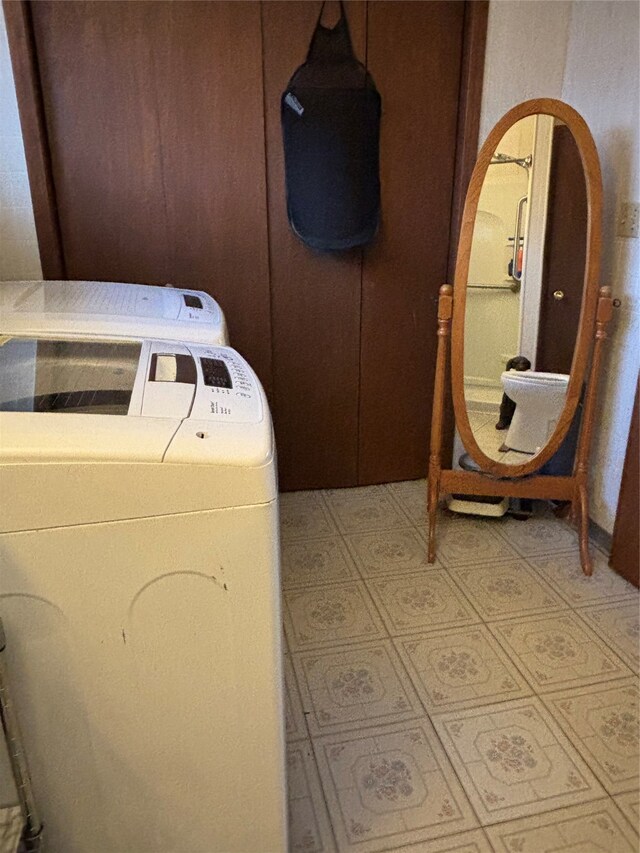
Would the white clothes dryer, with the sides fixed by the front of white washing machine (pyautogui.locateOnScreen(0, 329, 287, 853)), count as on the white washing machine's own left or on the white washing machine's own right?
on the white washing machine's own left

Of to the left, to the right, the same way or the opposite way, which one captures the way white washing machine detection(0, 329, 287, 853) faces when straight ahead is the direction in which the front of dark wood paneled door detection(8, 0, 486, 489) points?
to the left

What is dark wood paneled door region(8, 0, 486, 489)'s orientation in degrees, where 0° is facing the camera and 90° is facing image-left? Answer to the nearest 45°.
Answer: approximately 0°

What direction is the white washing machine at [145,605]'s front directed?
to the viewer's right

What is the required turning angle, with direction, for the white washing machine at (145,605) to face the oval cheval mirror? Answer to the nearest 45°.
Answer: approximately 45° to its left

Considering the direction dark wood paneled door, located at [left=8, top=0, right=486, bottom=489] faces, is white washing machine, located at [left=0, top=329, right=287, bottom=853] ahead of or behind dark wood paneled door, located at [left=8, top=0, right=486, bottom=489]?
ahead

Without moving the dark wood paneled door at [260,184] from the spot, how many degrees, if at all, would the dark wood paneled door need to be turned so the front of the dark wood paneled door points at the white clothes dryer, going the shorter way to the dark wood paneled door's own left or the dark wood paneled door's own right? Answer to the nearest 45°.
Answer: approximately 45° to the dark wood paneled door's own right

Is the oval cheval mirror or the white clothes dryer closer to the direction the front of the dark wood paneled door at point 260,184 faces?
the white clothes dryer

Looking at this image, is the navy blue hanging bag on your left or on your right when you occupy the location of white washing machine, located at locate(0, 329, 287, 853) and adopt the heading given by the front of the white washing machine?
on your left

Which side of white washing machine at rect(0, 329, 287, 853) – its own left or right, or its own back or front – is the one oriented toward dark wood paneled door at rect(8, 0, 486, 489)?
left

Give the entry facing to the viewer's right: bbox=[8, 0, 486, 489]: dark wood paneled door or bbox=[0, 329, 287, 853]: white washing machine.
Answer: the white washing machine
